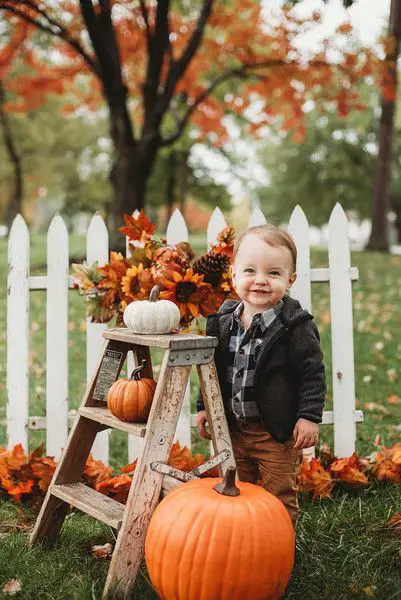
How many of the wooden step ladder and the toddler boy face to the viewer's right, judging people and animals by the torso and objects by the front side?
0

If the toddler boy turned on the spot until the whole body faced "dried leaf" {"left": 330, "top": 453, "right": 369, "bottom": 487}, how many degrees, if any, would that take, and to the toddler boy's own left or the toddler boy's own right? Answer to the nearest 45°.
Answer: approximately 180°

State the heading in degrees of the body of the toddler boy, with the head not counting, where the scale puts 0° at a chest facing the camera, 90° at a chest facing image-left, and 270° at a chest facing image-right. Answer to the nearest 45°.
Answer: approximately 45°

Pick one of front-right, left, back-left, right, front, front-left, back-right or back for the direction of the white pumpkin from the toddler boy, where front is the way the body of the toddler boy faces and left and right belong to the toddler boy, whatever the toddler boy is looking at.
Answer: front-right

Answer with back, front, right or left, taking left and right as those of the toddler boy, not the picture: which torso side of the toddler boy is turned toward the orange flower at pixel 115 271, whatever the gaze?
right

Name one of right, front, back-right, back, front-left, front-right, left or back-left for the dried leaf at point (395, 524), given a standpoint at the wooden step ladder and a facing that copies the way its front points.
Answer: back-left

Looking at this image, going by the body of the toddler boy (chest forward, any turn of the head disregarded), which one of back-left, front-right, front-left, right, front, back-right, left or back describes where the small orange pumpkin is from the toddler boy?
front-right

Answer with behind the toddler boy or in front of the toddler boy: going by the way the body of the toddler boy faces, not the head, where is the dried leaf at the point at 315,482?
behind

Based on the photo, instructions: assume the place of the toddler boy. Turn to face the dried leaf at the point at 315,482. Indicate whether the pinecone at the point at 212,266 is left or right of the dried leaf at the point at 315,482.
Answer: left
